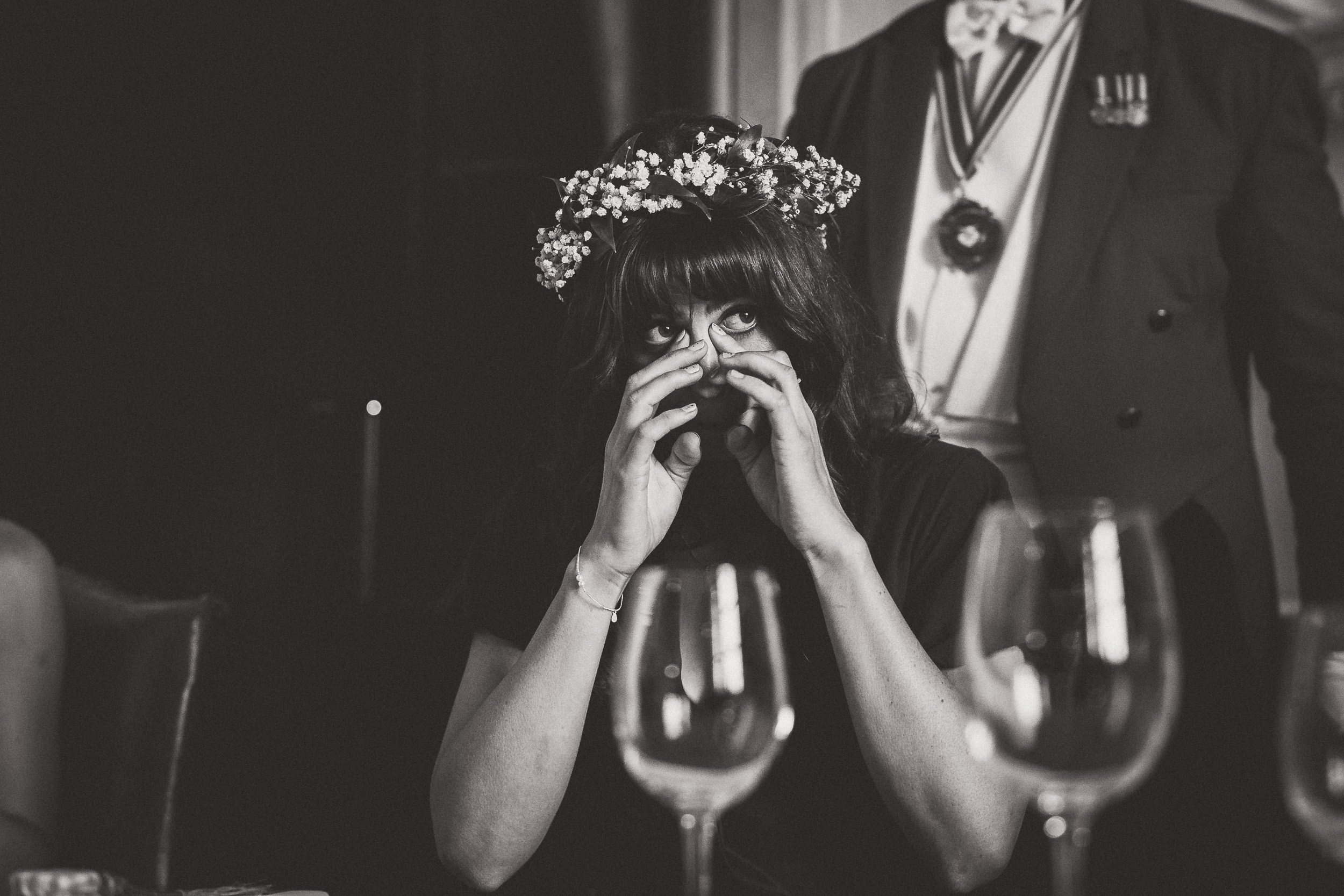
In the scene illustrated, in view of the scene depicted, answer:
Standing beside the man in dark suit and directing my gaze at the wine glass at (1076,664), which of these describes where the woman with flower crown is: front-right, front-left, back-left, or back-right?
front-right

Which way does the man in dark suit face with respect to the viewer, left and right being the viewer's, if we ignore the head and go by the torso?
facing the viewer and to the left of the viewer

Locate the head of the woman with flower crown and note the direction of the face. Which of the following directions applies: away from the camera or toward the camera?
toward the camera

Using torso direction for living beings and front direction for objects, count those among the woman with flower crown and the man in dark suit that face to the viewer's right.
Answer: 0

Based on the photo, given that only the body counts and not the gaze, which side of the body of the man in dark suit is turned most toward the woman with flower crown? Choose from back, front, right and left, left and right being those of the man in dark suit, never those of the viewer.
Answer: front

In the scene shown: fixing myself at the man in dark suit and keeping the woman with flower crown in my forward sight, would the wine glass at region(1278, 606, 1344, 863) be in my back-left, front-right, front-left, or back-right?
front-left

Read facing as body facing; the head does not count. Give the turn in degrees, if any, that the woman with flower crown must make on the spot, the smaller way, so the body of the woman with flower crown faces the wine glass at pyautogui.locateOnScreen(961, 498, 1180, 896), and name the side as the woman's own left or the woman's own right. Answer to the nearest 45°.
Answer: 0° — they already face it

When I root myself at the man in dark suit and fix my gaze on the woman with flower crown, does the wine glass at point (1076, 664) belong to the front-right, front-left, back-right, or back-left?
front-left

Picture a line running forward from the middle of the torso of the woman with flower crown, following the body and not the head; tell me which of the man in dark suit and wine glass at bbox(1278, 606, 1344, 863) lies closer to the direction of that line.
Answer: the wine glass

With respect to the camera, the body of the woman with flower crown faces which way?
toward the camera

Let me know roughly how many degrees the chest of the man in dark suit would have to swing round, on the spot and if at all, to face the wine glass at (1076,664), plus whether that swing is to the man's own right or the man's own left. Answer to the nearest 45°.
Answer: approximately 45° to the man's own left

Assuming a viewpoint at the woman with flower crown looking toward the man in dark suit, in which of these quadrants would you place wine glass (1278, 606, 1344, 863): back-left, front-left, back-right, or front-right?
back-right

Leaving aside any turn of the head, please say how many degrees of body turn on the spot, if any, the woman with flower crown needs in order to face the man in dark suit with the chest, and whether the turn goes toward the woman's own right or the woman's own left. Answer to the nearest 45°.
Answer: approximately 135° to the woman's own left
